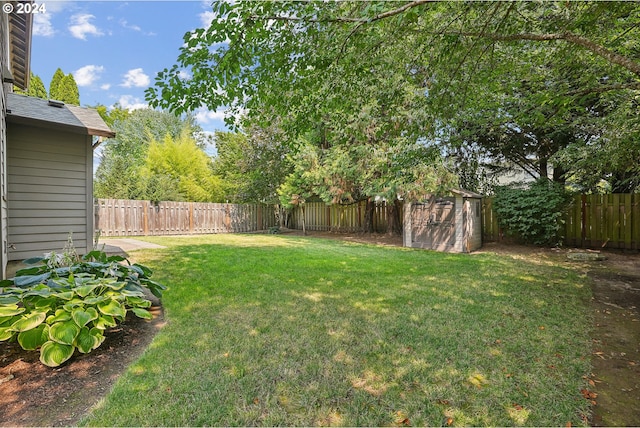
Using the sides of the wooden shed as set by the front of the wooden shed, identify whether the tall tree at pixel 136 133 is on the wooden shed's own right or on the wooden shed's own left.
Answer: on the wooden shed's own right

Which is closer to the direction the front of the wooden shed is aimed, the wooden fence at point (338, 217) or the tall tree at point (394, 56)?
the tall tree

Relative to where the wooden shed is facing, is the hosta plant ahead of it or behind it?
ahead

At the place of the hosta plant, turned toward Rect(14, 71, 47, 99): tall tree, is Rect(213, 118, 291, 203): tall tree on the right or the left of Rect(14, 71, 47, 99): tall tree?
right

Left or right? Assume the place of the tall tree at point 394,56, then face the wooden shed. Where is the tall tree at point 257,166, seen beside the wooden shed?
left

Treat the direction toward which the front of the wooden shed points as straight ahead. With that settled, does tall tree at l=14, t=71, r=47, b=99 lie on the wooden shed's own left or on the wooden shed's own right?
on the wooden shed's own right

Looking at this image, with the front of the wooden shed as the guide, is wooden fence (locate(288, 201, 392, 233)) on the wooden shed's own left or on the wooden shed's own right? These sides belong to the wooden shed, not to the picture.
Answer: on the wooden shed's own right

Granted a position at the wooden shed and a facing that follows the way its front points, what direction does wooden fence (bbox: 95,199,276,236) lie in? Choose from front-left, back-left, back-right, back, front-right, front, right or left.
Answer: front-right

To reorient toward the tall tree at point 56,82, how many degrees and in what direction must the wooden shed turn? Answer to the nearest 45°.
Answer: approximately 45° to its right

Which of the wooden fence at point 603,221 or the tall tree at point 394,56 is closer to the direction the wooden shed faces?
the tall tree

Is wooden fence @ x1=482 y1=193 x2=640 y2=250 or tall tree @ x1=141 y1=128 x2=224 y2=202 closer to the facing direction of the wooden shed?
the tall tree

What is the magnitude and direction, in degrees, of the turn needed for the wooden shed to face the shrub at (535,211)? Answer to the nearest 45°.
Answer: approximately 135° to its left

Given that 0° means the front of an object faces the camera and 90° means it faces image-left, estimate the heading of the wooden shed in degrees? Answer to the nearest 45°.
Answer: approximately 45°
